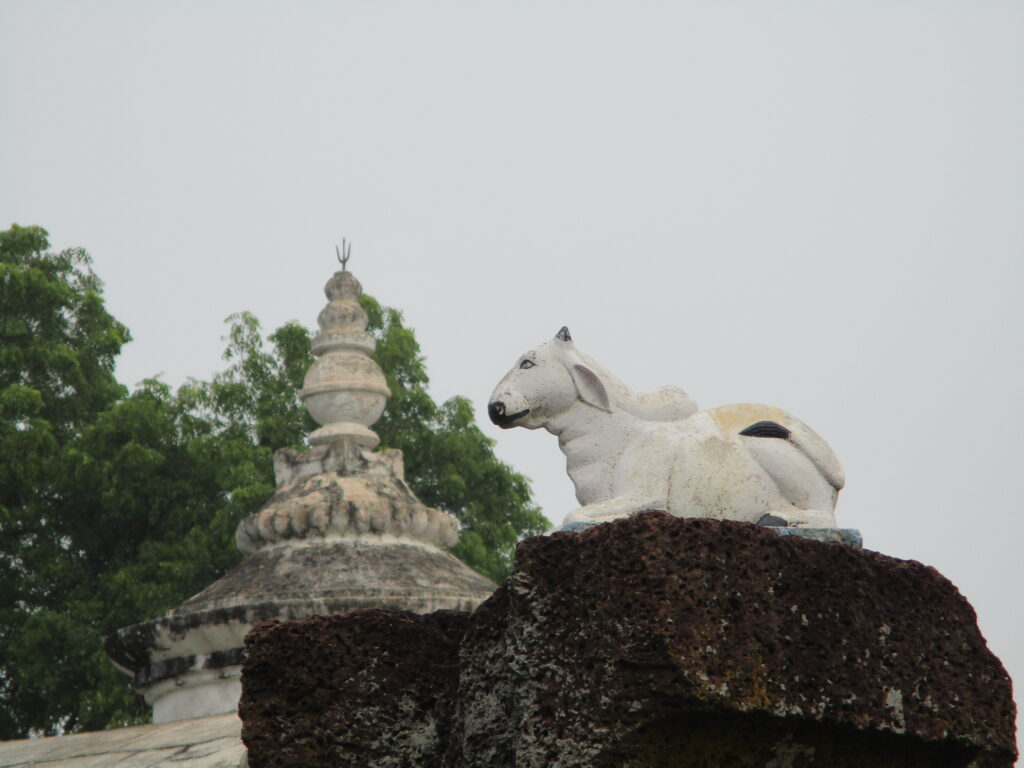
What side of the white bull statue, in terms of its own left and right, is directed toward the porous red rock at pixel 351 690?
front

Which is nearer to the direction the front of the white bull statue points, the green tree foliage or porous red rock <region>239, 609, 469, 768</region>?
the porous red rock

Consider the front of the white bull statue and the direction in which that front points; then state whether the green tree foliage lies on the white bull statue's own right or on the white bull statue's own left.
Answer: on the white bull statue's own right

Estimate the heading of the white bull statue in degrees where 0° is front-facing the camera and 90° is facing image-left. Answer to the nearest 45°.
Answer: approximately 90°
